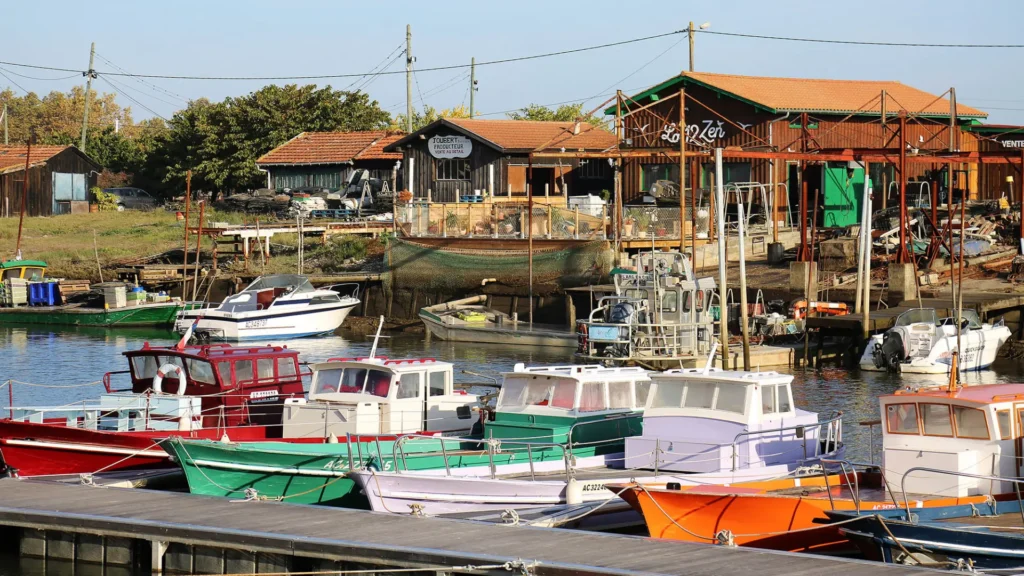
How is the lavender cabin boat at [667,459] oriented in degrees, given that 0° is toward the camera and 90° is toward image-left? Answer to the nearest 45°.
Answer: approximately 45°

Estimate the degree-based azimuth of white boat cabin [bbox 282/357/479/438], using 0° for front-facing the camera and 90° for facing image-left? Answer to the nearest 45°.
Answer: approximately 45°

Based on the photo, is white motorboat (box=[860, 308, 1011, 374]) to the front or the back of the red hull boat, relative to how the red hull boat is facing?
to the back

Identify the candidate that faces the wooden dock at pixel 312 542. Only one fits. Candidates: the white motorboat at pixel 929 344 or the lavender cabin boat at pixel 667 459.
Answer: the lavender cabin boat

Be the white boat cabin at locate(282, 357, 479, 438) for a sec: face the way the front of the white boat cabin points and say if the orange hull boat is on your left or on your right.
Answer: on your left

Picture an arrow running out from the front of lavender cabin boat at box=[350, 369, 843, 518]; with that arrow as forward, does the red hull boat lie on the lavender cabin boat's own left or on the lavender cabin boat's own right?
on the lavender cabin boat's own right

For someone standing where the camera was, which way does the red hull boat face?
facing the viewer and to the left of the viewer

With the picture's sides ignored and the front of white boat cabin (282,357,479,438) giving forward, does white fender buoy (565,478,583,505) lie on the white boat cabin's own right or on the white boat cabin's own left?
on the white boat cabin's own left

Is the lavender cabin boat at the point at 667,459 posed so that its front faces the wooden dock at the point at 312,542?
yes

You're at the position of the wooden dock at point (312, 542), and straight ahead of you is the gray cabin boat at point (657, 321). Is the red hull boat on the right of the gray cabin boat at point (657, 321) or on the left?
left

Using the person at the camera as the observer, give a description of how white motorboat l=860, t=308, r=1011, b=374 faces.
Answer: facing away from the viewer and to the right of the viewer

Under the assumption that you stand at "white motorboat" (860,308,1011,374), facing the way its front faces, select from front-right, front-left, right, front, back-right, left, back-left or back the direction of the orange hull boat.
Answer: back-right

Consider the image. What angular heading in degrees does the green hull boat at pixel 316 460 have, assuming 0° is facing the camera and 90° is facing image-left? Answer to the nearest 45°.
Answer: approximately 45°

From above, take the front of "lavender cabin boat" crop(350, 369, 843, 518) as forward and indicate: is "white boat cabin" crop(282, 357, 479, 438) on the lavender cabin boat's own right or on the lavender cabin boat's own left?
on the lavender cabin boat's own right
